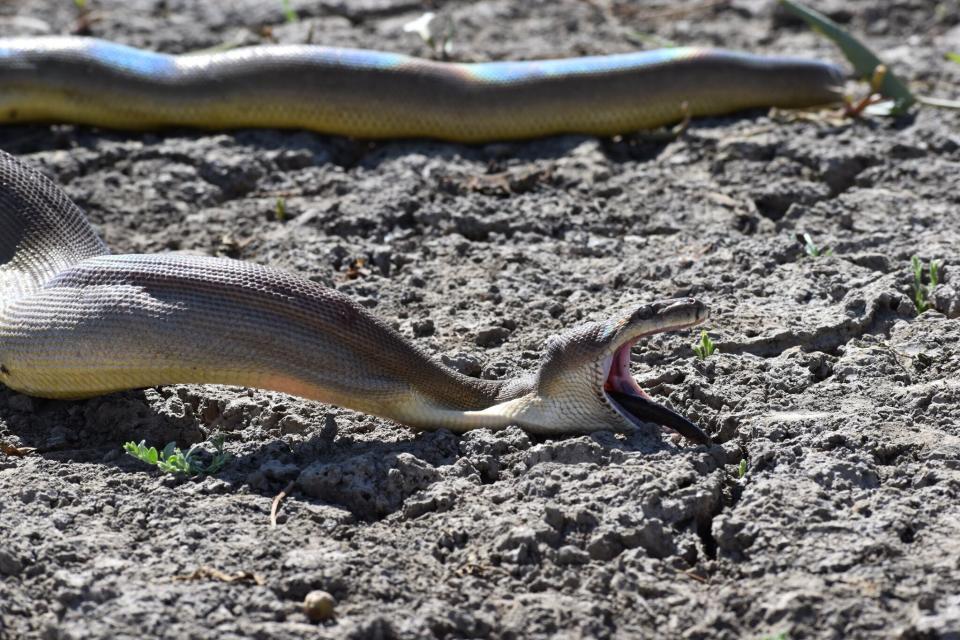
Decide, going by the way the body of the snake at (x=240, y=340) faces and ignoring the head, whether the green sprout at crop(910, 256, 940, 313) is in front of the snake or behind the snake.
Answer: in front

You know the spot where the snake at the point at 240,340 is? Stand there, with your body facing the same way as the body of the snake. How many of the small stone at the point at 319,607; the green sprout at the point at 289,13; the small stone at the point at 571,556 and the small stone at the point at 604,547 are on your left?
1

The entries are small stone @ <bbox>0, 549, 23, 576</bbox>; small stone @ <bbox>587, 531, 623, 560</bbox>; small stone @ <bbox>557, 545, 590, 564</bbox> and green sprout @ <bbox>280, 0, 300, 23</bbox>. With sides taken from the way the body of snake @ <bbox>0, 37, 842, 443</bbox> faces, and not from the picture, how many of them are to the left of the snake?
1

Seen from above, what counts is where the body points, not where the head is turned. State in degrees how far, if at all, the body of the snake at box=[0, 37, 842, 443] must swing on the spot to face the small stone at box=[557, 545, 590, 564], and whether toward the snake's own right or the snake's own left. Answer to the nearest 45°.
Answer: approximately 45° to the snake's own right

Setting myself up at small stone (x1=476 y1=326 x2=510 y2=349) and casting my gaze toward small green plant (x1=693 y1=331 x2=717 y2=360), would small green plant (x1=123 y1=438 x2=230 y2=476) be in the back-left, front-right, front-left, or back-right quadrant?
back-right

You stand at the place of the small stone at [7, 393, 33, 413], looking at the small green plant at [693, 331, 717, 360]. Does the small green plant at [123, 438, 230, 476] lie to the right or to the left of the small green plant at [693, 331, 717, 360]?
right

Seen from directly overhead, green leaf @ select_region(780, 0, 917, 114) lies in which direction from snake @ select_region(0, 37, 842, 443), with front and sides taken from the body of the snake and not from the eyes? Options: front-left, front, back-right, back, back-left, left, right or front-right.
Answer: front-left

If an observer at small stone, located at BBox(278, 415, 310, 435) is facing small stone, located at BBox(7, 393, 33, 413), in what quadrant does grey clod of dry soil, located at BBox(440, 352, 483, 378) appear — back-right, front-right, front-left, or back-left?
back-right

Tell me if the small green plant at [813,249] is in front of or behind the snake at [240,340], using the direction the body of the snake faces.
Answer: in front

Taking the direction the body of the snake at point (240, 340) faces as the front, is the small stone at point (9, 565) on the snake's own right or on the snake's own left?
on the snake's own right

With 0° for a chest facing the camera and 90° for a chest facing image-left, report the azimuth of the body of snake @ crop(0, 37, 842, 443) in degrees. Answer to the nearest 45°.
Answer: approximately 270°

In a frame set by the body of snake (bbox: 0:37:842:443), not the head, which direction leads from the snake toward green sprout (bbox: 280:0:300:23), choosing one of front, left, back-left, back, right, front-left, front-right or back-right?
left
